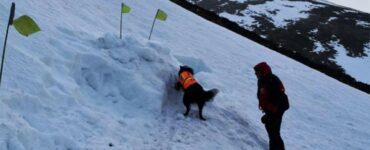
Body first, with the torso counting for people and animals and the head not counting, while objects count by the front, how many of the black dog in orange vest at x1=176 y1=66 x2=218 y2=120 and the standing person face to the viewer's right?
0

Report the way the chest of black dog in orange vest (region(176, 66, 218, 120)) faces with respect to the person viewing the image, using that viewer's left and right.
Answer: facing away from the viewer and to the left of the viewer

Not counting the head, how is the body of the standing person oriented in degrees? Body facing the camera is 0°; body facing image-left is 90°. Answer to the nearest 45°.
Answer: approximately 90°

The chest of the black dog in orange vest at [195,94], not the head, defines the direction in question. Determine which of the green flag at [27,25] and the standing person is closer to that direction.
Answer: the green flag

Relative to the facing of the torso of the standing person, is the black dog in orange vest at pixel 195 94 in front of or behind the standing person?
in front

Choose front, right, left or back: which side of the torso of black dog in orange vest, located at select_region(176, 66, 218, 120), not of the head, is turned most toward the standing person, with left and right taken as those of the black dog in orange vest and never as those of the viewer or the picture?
back

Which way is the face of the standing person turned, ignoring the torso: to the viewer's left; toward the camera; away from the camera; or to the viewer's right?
to the viewer's left
